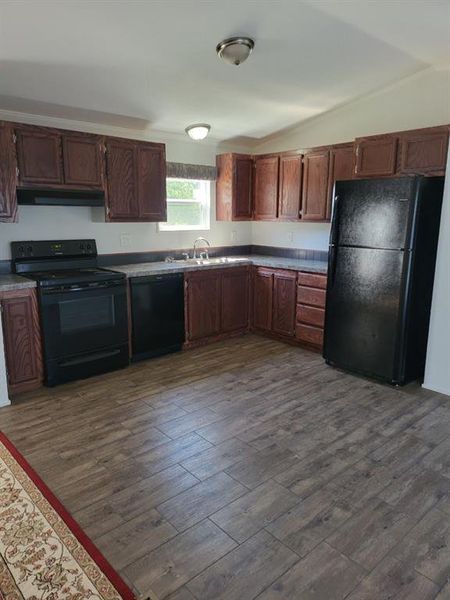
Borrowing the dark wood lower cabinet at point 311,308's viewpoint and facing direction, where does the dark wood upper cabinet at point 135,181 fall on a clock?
The dark wood upper cabinet is roughly at 1 o'clock from the dark wood lower cabinet.

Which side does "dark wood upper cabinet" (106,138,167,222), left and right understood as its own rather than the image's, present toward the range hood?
right

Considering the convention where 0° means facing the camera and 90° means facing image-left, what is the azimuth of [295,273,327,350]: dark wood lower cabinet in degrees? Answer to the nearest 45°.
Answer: approximately 45°

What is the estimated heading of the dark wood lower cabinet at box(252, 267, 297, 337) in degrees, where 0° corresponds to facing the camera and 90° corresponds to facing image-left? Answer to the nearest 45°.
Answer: approximately 45°

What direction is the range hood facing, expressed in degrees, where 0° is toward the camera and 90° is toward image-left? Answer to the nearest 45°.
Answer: approximately 0°

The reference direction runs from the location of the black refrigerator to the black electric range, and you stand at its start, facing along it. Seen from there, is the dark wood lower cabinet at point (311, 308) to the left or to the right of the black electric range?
right
